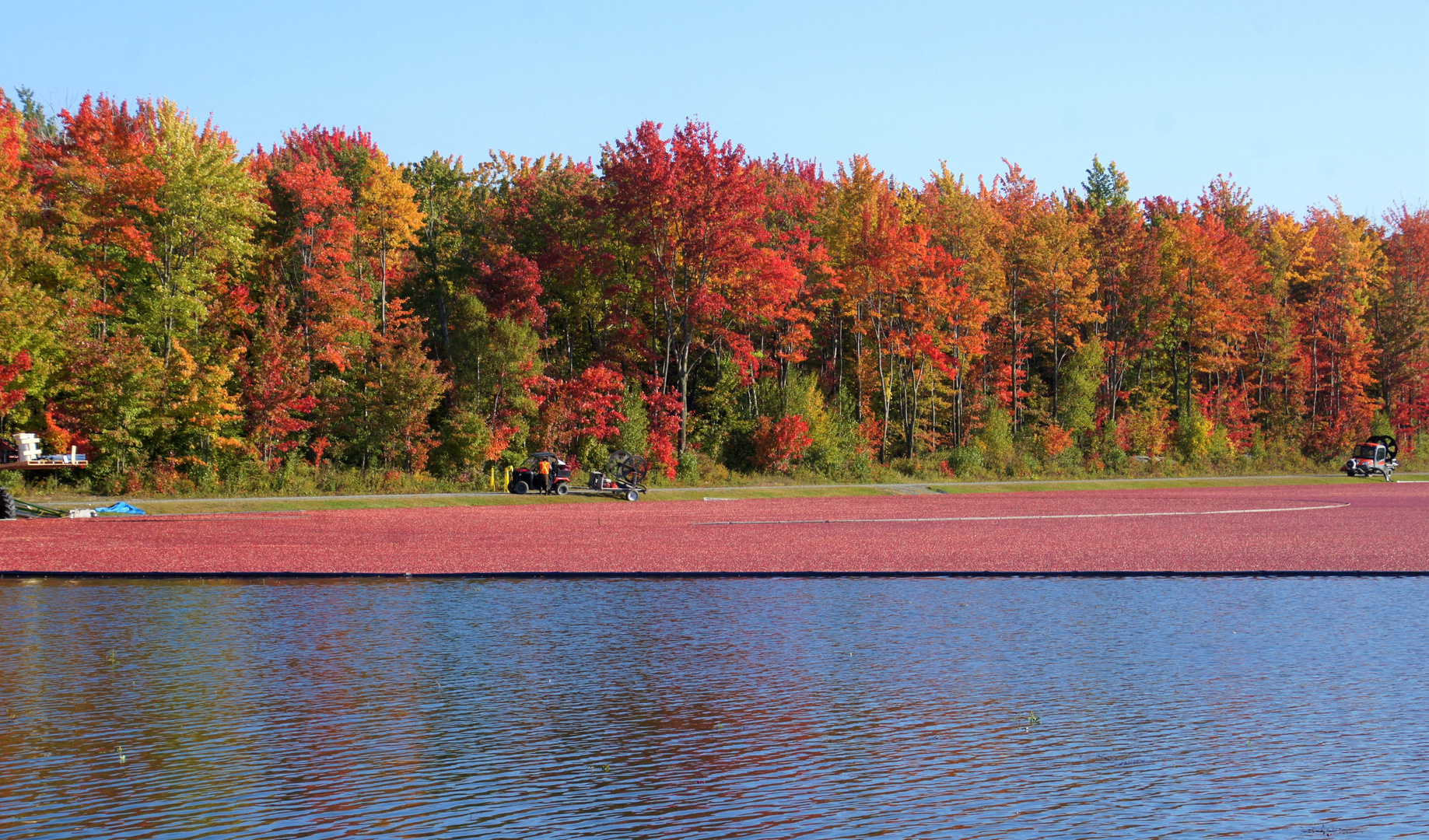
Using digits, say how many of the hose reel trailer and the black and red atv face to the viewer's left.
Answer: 2

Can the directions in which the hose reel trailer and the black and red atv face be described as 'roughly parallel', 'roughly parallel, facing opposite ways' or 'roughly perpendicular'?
roughly parallel

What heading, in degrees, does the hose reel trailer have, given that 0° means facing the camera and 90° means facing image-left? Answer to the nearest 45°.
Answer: approximately 90°

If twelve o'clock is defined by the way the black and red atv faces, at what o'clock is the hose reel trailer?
The hose reel trailer is roughly at 5 o'clock from the black and red atv.

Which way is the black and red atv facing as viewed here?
to the viewer's left
